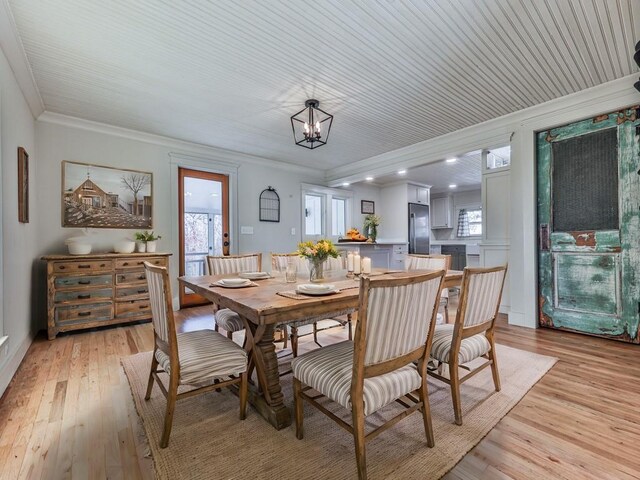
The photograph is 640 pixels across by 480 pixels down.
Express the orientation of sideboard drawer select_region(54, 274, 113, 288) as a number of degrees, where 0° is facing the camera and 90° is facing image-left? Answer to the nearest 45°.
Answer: approximately 0°

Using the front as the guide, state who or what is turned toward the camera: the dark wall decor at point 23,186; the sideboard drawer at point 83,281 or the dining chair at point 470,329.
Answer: the sideboard drawer

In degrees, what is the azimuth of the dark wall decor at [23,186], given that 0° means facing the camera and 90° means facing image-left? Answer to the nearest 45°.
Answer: approximately 270°

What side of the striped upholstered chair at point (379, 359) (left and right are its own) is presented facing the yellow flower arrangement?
front

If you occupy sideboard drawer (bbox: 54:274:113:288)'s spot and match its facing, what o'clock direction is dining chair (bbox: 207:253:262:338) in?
The dining chair is roughly at 11 o'clock from the sideboard drawer.

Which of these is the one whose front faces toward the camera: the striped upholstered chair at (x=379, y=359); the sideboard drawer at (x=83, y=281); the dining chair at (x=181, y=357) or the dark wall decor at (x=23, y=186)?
the sideboard drawer

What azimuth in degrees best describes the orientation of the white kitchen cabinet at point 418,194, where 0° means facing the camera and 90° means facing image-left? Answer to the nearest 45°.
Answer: approximately 315°

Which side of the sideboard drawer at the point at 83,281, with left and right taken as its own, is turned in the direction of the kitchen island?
left

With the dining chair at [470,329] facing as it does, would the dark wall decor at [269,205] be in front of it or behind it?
in front

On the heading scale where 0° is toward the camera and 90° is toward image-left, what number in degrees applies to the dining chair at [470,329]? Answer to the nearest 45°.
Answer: approximately 135°

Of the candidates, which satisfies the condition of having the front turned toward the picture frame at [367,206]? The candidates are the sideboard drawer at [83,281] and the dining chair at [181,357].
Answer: the dining chair

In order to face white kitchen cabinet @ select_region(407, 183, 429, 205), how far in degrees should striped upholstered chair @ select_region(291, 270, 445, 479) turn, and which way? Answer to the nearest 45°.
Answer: approximately 45° to its right
